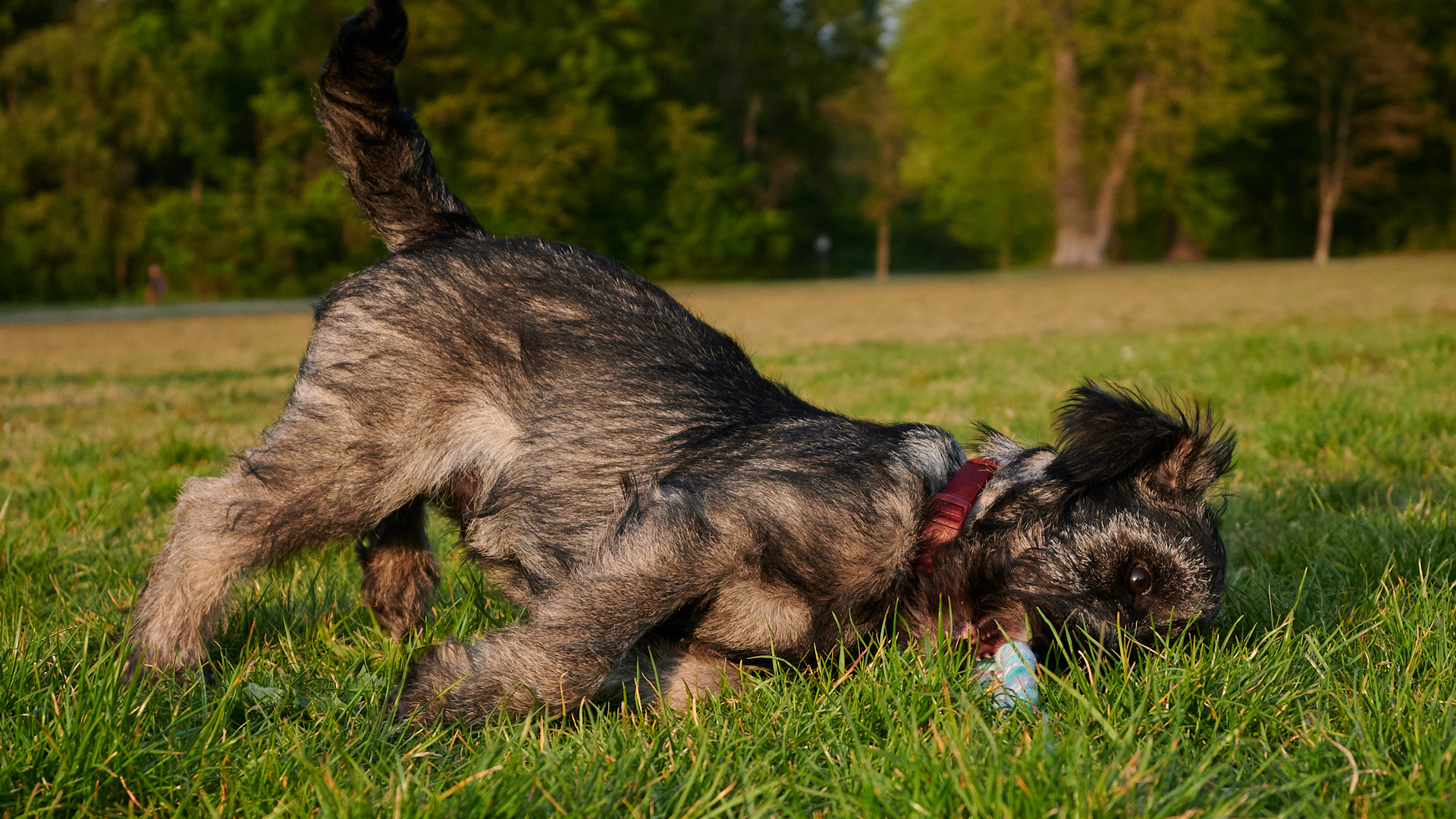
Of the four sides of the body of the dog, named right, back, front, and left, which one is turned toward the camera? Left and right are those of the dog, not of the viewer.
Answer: right

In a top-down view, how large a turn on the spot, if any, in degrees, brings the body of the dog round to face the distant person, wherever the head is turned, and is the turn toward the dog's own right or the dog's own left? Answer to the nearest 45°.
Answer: approximately 135° to the dog's own left
